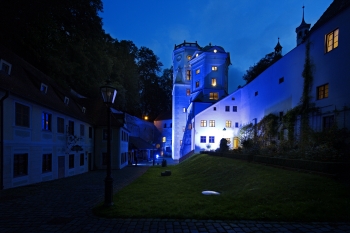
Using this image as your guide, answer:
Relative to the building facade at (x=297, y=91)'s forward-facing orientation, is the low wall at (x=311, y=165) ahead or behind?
ahead

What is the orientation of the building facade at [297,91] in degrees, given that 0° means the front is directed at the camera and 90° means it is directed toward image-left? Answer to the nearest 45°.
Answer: approximately 45°
